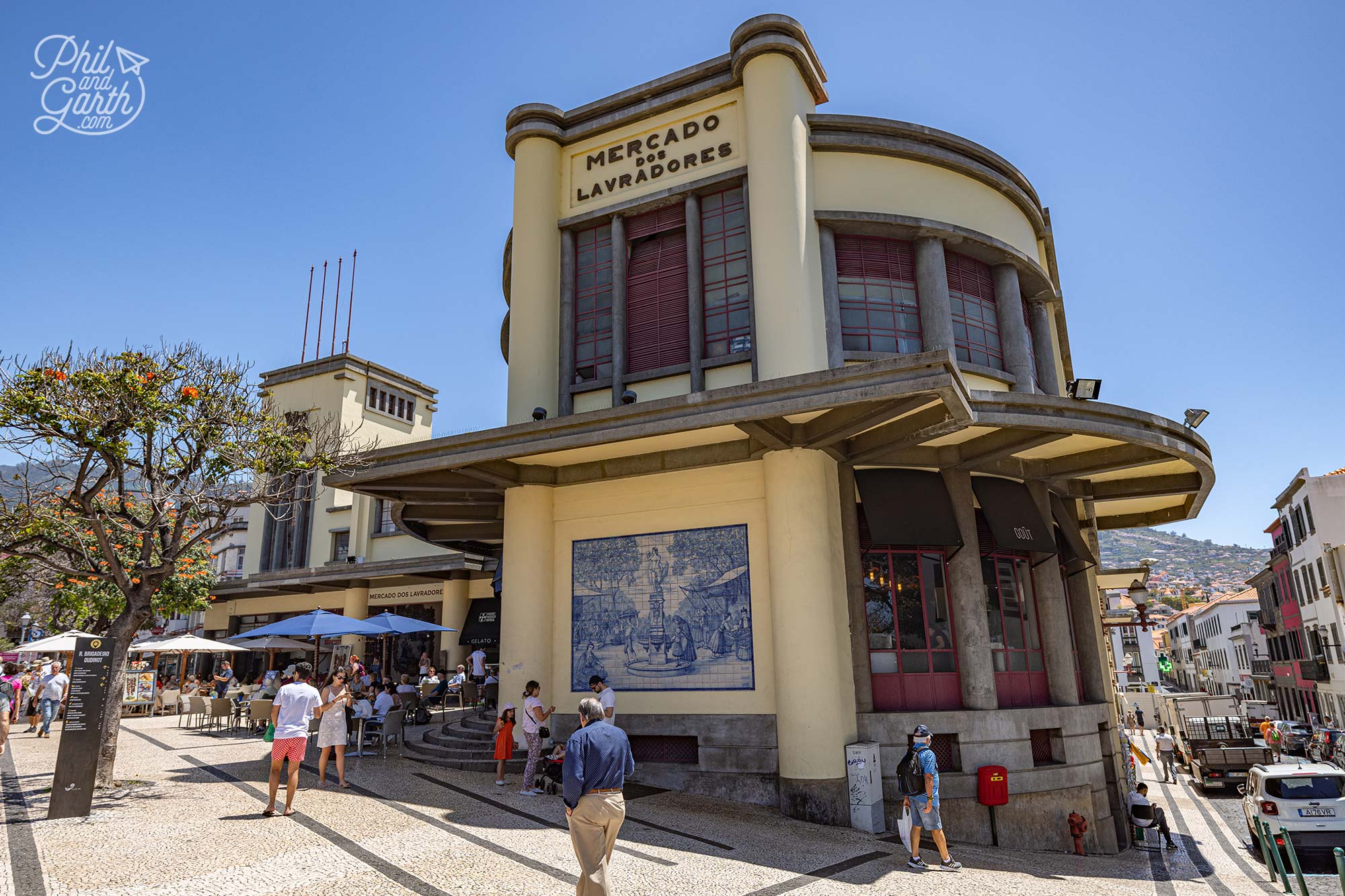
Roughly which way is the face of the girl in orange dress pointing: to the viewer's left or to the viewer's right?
to the viewer's right

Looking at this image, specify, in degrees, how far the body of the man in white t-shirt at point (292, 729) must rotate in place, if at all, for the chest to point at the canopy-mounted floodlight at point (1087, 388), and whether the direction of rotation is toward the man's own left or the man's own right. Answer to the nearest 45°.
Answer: approximately 90° to the man's own right

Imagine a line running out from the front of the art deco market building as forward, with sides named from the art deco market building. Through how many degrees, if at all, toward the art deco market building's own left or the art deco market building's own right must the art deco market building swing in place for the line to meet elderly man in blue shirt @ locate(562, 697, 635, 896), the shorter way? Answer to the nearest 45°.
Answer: approximately 45° to the art deco market building's own left

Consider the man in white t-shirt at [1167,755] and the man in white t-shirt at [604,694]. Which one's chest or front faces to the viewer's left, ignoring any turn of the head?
the man in white t-shirt at [604,694]

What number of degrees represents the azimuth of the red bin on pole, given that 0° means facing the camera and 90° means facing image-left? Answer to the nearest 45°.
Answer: approximately 0°

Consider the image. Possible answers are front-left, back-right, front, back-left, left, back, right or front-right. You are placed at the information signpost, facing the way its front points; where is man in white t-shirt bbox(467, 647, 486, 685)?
back-left
